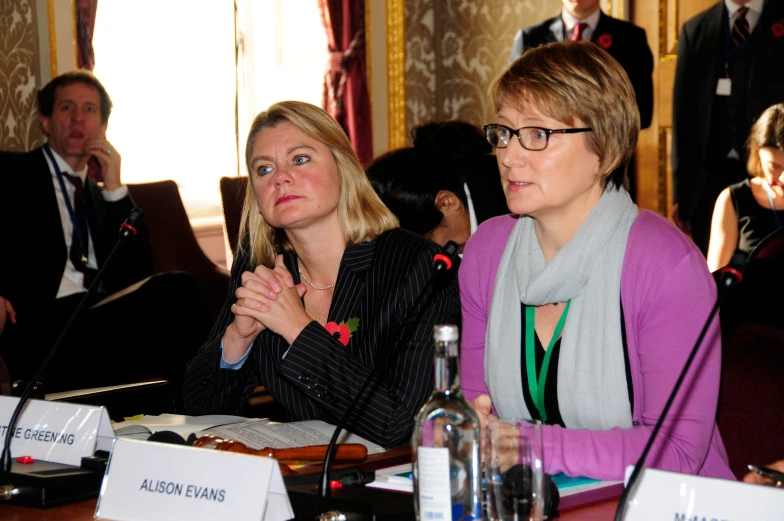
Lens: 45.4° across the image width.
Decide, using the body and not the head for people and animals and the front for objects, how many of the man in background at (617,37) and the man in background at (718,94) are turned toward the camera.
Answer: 2

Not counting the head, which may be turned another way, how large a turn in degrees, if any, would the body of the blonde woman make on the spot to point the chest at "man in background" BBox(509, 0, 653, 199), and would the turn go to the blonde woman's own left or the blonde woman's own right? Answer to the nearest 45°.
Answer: approximately 180°

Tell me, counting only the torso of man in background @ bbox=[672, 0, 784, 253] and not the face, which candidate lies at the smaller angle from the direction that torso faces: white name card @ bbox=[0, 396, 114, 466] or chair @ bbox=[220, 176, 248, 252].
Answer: the white name card

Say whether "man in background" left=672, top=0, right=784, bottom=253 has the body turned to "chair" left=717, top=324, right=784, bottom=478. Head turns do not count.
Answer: yes

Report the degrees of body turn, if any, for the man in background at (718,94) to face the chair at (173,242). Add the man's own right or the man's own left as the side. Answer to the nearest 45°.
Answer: approximately 45° to the man's own right

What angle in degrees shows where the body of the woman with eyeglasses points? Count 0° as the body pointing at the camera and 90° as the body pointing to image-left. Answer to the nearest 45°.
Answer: approximately 45°

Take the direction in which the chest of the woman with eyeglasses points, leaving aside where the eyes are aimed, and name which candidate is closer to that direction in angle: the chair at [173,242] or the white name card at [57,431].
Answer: the white name card

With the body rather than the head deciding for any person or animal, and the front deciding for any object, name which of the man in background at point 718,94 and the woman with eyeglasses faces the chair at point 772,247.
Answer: the man in background

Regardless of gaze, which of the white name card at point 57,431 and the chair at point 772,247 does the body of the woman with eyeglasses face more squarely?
the white name card

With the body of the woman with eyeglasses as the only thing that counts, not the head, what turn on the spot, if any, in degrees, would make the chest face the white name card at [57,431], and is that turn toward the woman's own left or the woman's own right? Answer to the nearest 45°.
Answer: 0° — they already face it

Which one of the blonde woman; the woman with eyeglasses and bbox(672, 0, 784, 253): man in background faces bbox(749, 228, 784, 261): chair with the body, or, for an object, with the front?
the man in background

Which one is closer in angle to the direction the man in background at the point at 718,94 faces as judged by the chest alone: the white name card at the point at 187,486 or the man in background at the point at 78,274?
the white name card
